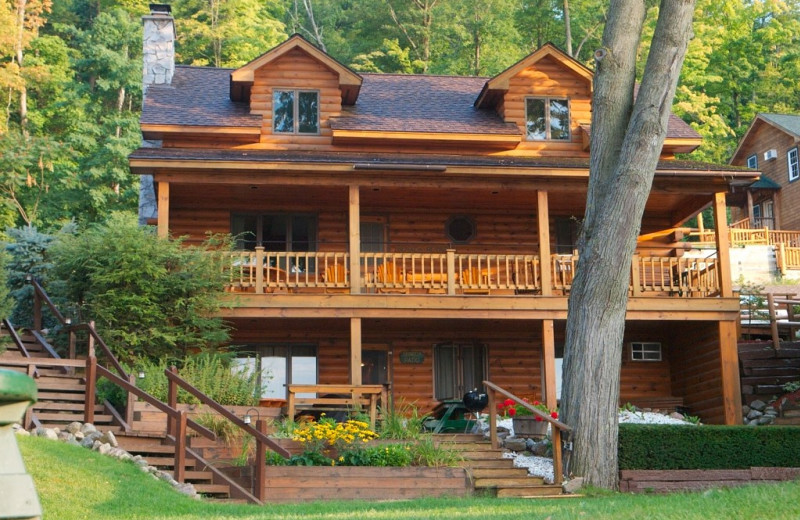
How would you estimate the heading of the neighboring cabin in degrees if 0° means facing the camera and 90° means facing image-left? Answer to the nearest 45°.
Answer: approximately 45°

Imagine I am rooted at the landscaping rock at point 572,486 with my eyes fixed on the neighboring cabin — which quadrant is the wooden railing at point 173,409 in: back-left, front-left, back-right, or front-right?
back-left

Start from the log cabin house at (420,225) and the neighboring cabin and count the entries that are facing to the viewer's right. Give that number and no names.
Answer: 0

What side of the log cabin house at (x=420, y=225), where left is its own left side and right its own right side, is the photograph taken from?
front

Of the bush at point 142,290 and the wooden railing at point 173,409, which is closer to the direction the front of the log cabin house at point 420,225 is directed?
the wooden railing

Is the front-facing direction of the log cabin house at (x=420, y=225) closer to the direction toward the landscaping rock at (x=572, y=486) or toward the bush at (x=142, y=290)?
the landscaping rock
